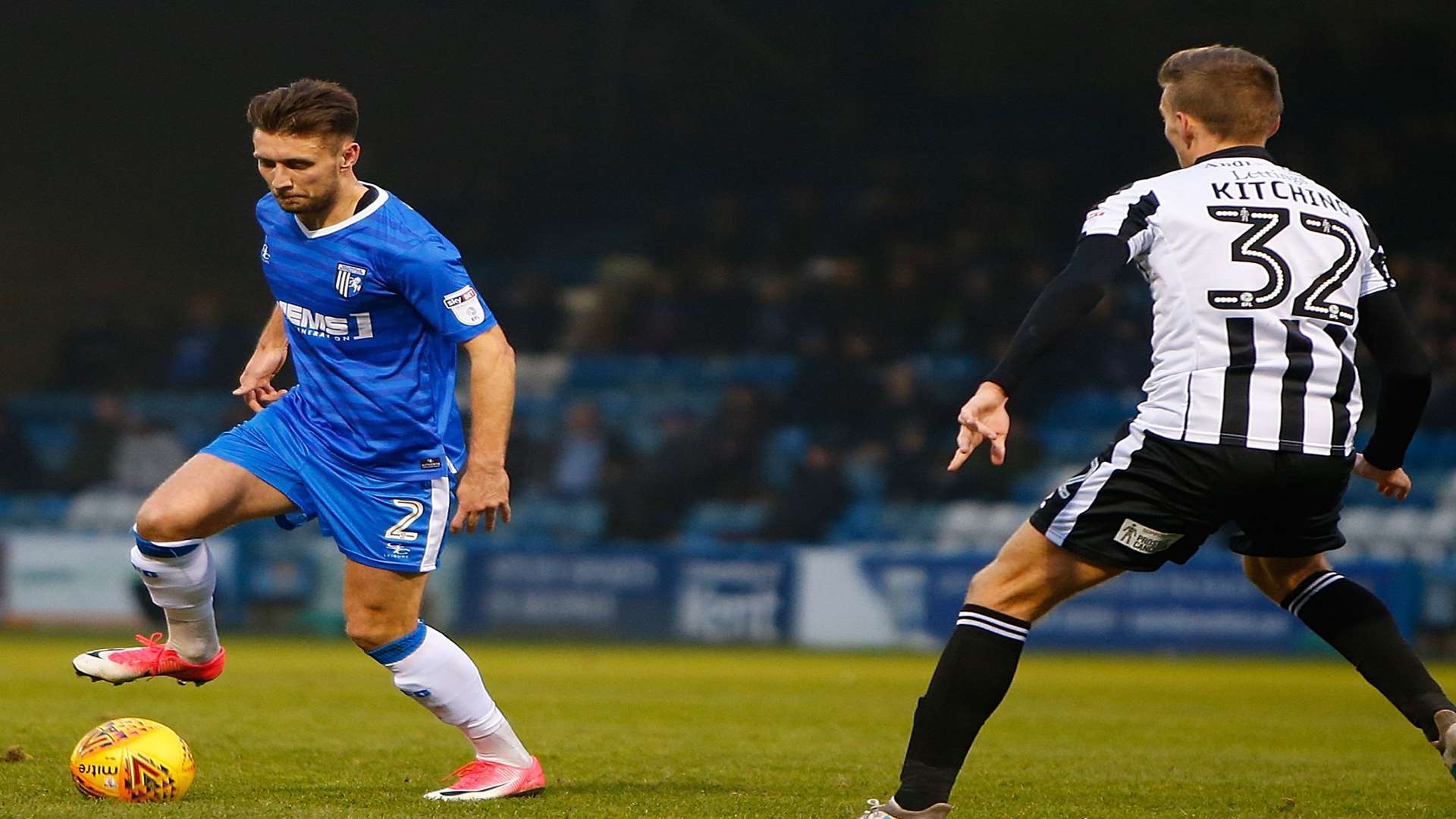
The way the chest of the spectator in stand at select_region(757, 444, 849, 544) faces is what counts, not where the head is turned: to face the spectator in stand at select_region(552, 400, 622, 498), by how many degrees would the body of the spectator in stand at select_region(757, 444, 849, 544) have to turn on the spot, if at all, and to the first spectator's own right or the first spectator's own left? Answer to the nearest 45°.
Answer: approximately 90° to the first spectator's own right

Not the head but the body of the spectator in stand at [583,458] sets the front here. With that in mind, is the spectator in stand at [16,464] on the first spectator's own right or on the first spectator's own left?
on the first spectator's own right

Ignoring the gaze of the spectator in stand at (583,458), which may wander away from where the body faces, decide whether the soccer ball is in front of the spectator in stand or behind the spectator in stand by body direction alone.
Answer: in front

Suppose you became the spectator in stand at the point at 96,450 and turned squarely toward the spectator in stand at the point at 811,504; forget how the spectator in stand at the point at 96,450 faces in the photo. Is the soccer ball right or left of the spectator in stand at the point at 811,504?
right

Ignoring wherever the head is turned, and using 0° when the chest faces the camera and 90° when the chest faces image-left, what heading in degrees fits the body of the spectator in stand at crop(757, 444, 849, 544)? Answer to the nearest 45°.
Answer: approximately 45°

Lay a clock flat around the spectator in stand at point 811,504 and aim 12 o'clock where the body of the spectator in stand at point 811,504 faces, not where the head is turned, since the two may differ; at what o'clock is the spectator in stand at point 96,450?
the spectator in stand at point 96,450 is roughly at 2 o'clock from the spectator in stand at point 811,504.

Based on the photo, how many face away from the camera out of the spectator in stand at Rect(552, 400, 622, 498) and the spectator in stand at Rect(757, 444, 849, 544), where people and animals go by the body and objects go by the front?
0

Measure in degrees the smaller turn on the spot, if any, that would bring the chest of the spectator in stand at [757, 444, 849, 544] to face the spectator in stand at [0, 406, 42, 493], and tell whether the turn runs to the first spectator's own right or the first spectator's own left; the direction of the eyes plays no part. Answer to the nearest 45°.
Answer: approximately 45° to the first spectator's own right

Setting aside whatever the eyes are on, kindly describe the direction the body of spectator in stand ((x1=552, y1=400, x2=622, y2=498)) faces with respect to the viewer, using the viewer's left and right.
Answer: facing the viewer

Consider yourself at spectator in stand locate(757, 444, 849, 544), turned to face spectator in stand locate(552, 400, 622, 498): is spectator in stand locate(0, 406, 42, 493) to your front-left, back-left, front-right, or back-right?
front-left

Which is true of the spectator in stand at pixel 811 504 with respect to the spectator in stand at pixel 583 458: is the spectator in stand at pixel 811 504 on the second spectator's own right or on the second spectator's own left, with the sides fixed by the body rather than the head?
on the second spectator's own left

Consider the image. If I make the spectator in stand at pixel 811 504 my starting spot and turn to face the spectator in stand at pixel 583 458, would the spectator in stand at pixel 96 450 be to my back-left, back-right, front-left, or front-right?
front-left
